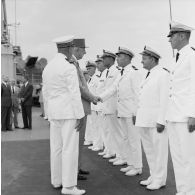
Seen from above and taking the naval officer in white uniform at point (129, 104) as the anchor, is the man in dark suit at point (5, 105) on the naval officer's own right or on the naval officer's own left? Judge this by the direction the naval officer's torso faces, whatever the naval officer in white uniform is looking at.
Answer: on the naval officer's own right

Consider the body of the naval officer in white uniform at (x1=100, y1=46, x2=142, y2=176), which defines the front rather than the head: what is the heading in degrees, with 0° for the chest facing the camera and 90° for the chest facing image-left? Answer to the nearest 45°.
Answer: approximately 45°

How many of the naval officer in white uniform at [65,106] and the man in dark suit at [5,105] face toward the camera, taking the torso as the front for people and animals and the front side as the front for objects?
1

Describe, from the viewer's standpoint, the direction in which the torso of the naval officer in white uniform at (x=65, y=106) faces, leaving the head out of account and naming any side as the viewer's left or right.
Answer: facing away from the viewer and to the right of the viewer

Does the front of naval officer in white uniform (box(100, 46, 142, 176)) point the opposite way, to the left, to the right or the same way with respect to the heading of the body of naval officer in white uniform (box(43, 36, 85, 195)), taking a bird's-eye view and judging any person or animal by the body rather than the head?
the opposite way

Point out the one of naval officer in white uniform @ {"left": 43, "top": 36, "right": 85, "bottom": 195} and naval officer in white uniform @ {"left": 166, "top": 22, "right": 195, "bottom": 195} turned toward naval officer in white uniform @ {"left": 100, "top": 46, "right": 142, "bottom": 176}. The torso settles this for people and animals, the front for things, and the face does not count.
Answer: naval officer in white uniform @ {"left": 43, "top": 36, "right": 85, "bottom": 195}

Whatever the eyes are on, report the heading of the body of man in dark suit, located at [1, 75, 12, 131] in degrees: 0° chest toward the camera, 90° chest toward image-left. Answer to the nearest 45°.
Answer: approximately 0°

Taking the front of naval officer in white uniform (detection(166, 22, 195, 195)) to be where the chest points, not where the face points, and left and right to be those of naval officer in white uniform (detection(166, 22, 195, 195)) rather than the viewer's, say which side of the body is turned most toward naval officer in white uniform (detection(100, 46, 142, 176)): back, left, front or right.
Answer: right

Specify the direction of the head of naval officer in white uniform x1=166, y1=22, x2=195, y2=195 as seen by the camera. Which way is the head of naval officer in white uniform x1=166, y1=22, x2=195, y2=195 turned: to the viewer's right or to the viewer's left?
to the viewer's left

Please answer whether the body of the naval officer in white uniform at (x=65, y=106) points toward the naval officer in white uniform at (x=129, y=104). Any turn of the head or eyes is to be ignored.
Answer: yes

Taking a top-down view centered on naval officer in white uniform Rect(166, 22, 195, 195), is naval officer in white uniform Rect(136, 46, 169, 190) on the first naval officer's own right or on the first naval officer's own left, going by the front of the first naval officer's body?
on the first naval officer's own right

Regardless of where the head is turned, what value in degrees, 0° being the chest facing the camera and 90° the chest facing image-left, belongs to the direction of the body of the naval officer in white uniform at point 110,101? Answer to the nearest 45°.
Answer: approximately 45°

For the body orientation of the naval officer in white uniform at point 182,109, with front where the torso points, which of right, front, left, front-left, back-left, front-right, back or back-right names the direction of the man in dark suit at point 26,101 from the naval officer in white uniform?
right

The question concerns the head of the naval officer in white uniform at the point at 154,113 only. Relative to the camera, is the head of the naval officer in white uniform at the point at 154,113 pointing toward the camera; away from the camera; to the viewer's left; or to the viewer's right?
to the viewer's left
